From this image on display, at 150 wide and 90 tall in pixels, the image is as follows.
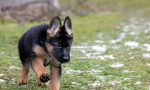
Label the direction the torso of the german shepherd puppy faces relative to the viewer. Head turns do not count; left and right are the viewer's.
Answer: facing the viewer and to the right of the viewer
